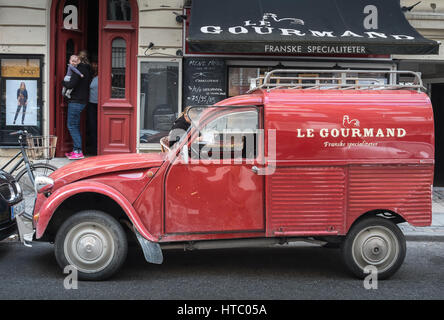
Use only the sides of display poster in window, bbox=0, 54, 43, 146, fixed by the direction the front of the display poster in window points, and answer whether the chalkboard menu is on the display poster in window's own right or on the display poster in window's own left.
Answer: on the display poster in window's own left

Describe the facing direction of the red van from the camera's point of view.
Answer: facing to the left of the viewer

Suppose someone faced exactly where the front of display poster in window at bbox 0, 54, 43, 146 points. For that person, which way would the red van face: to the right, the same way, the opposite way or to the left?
to the right

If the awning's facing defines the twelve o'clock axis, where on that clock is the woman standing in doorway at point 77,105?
The woman standing in doorway is roughly at 3 o'clock from the awning.

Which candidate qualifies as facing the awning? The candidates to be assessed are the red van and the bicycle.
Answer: the bicycle

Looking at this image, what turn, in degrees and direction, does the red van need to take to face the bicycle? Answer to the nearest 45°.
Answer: approximately 45° to its right

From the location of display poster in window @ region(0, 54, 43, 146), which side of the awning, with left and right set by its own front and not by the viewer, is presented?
right
